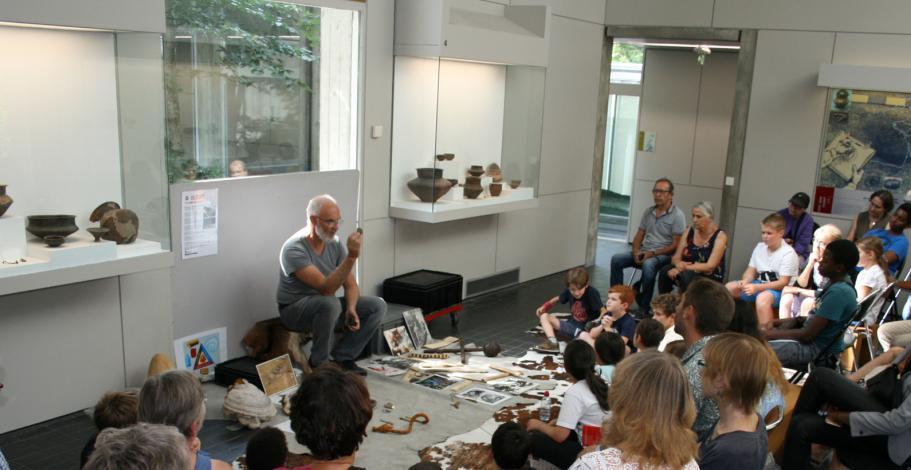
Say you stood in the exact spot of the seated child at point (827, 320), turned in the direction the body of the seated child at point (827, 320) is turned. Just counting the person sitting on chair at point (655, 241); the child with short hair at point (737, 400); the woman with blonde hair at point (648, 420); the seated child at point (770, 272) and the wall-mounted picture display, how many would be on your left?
2

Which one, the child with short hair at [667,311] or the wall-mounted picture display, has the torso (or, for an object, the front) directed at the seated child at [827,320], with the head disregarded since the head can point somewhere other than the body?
the wall-mounted picture display

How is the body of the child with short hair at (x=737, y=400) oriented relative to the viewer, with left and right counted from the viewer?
facing away from the viewer and to the left of the viewer

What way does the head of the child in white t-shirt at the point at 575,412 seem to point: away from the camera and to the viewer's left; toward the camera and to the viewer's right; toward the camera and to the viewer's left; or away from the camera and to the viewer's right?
away from the camera and to the viewer's left

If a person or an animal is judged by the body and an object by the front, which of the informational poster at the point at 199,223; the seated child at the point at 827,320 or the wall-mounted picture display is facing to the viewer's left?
the seated child

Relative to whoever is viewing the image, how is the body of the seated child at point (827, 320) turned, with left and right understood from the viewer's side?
facing to the left of the viewer

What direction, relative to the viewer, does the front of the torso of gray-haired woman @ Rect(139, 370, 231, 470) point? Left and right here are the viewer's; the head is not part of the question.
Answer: facing away from the viewer and to the right of the viewer

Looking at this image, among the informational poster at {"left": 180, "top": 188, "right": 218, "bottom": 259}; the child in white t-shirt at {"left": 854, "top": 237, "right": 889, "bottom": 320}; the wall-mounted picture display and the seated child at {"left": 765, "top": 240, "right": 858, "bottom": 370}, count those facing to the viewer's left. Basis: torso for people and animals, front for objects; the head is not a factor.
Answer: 2

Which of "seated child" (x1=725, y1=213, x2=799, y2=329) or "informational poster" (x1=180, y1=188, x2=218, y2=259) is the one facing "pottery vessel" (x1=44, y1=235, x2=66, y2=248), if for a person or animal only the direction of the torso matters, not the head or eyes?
the seated child

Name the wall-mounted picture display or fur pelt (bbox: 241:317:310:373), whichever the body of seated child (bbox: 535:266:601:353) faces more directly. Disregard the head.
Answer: the fur pelt

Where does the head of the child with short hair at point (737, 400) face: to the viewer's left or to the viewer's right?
to the viewer's left

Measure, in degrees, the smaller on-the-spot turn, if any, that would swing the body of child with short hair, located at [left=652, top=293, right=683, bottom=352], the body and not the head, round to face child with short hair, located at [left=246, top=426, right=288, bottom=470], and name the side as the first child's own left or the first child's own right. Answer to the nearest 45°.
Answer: approximately 45° to the first child's own left

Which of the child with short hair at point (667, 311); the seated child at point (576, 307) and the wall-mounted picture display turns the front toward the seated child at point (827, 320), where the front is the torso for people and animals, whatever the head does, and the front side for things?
the wall-mounted picture display

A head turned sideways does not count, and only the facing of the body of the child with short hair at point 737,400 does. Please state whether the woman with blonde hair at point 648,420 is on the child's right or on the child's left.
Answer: on the child's left
